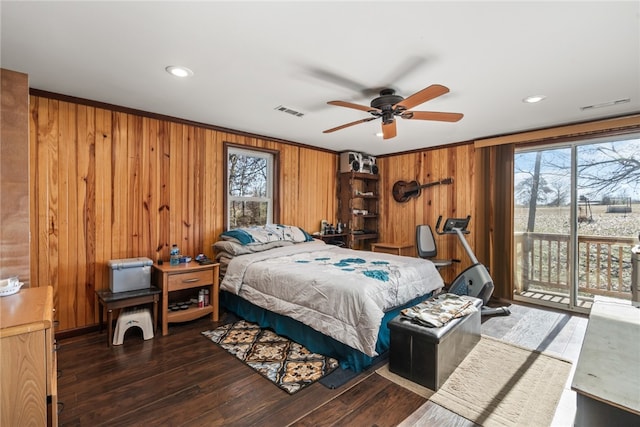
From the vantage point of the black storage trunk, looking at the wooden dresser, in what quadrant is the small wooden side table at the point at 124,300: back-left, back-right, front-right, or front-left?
front-right

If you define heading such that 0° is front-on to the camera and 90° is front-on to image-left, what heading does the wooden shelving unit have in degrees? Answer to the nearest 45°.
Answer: approximately 315°

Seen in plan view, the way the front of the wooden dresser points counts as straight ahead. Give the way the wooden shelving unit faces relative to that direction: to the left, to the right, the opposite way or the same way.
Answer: to the right

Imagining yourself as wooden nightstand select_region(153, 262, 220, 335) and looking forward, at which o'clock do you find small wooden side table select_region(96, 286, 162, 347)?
The small wooden side table is roughly at 4 o'clock from the wooden nightstand.

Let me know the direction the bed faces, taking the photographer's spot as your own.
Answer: facing the viewer and to the right of the viewer

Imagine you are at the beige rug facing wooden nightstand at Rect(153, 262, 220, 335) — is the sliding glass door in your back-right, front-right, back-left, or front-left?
back-right

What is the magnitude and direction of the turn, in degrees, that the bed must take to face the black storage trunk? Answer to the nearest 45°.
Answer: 0° — it already faces it

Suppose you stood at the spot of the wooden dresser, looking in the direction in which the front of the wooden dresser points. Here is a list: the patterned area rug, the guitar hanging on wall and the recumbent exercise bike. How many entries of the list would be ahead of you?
3

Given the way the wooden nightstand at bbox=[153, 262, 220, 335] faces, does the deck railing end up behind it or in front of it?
in front
